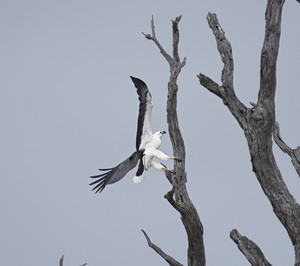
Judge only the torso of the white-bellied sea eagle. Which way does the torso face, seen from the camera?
to the viewer's right

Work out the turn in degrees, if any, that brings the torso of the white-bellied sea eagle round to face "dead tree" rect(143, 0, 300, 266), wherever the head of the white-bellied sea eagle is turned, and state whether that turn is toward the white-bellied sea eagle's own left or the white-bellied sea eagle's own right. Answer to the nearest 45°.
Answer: approximately 45° to the white-bellied sea eagle's own right
